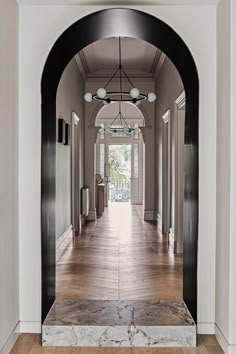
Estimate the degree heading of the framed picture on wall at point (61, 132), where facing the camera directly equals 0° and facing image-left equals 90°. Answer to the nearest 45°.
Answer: approximately 270°

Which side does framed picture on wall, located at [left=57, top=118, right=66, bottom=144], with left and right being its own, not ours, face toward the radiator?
left

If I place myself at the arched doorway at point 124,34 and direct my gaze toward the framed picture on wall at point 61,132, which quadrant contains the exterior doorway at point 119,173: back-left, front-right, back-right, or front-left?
front-right

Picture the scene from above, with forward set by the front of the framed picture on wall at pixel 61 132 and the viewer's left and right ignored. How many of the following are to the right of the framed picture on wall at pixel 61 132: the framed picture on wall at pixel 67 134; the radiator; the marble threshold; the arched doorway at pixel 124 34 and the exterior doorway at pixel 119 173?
2

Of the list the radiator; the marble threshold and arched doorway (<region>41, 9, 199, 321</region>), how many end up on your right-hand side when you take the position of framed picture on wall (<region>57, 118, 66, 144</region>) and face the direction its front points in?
2

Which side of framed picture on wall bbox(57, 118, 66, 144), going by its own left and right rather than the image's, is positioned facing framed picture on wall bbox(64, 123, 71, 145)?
left

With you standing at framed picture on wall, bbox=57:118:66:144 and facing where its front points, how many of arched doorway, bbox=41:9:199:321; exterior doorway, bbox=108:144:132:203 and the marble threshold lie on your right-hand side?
2

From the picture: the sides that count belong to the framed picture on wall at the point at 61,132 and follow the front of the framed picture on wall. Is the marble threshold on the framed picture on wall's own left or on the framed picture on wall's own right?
on the framed picture on wall's own right

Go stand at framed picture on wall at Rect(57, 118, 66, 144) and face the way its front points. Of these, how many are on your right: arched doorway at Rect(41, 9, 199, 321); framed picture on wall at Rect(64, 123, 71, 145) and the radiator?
1

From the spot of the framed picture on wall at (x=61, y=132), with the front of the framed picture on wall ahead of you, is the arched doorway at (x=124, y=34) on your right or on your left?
on your right

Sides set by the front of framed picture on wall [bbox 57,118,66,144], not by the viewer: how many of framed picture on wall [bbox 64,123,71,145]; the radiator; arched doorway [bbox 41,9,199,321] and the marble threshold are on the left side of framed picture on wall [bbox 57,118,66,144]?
2

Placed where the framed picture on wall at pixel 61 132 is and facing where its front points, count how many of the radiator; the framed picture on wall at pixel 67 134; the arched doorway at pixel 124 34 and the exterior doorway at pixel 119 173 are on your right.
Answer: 1

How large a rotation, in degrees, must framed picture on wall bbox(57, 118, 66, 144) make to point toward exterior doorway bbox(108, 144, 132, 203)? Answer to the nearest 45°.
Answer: approximately 90° to its left
